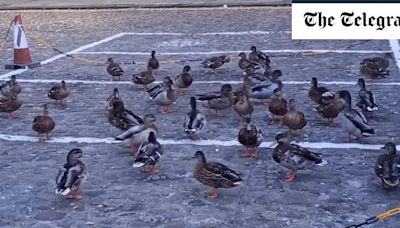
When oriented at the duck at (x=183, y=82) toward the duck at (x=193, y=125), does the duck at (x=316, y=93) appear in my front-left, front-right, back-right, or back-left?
front-left

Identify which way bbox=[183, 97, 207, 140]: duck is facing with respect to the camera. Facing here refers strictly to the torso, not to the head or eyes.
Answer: away from the camera

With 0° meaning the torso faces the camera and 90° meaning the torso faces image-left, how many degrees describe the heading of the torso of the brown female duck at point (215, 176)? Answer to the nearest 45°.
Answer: approximately 90°

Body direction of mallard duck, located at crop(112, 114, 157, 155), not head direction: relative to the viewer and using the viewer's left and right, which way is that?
facing to the right of the viewer

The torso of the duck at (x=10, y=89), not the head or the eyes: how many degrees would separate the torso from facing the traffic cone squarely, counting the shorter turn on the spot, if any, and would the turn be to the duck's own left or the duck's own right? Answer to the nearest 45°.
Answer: approximately 90° to the duck's own left

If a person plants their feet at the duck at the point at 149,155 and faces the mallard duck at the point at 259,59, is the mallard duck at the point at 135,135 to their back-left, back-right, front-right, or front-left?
front-left

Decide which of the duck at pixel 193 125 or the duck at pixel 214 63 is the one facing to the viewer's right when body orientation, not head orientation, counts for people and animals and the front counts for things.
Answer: the duck at pixel 214 63

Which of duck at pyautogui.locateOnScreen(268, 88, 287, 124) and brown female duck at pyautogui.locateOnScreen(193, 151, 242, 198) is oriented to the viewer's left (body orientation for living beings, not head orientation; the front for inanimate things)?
the brown female duck

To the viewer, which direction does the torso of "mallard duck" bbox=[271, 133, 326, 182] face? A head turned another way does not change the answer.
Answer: to the viewer's left

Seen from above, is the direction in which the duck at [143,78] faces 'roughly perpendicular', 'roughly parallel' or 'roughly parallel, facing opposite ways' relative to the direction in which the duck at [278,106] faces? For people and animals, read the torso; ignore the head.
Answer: roughly perpendicular

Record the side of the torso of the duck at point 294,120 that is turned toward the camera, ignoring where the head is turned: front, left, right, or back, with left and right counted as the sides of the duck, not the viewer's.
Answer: front

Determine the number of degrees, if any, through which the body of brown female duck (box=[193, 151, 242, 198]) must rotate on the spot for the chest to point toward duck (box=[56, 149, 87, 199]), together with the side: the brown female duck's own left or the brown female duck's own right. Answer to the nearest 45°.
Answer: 0° — it already faces it
